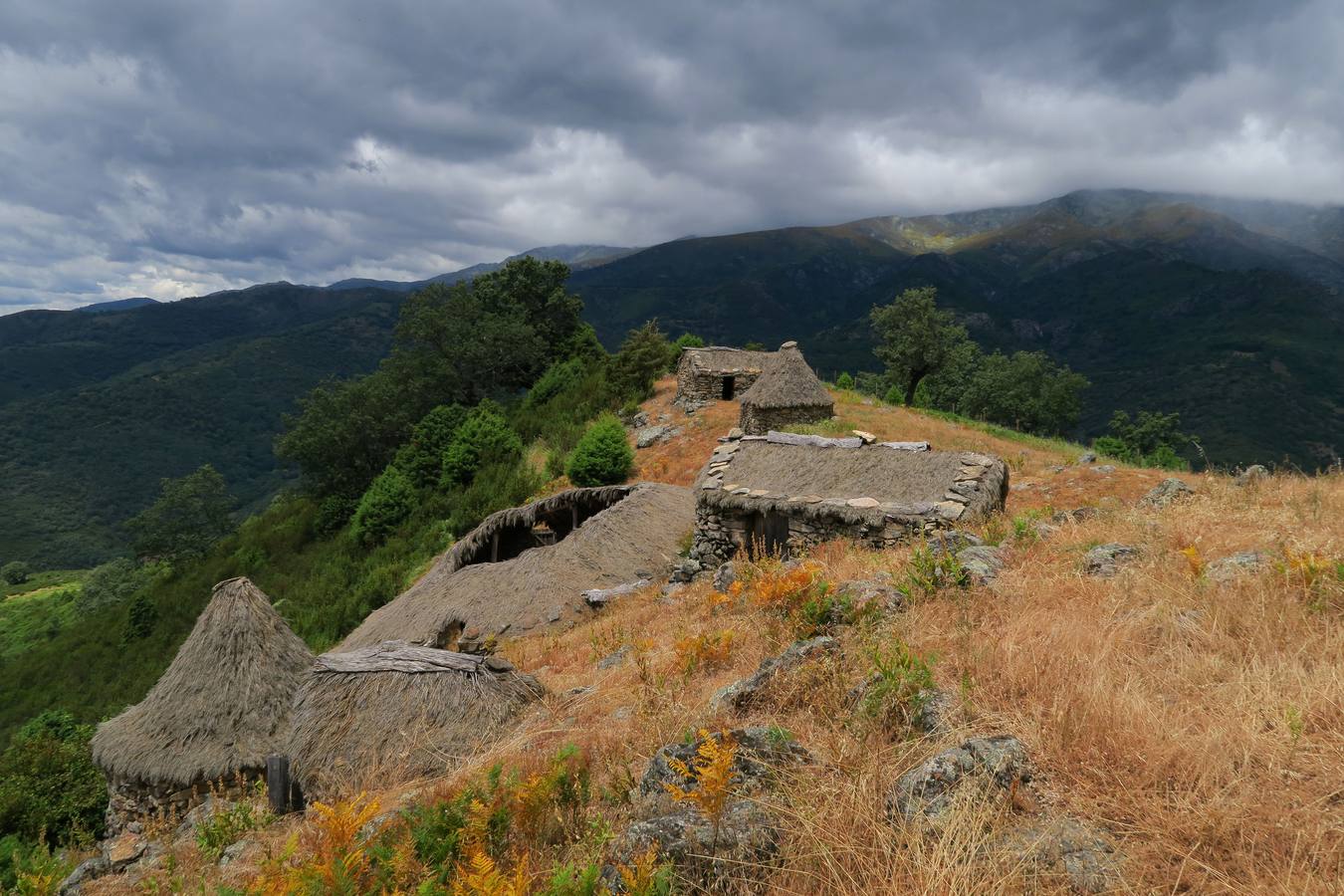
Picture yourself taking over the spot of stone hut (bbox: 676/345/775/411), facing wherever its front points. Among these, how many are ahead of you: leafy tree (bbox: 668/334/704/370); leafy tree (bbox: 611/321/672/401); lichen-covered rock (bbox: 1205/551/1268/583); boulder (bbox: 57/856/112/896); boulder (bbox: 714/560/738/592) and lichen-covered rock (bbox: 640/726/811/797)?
4

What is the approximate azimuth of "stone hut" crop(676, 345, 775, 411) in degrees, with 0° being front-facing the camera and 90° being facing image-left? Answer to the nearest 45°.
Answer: approximately 0°

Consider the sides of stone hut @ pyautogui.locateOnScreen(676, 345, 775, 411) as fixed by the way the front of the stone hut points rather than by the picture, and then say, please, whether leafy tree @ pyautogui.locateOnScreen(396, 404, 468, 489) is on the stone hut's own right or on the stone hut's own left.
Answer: on the stone hut's own right

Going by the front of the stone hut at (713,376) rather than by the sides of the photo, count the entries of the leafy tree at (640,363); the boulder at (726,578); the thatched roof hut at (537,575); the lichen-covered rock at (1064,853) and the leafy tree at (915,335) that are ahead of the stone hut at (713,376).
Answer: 3

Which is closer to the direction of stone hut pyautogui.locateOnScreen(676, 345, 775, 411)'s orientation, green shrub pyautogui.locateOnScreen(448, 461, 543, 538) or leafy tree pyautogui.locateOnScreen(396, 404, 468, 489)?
the green shrub

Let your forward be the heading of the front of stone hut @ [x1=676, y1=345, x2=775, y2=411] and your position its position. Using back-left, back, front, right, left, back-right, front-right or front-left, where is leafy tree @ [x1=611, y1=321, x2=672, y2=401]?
back-right

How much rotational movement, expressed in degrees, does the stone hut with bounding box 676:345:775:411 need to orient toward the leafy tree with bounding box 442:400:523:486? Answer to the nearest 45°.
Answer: approximately 90° to its right

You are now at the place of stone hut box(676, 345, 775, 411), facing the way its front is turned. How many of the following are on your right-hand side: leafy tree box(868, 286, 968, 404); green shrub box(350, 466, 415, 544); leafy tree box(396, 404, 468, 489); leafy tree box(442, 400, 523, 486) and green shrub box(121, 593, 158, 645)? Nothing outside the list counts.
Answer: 4

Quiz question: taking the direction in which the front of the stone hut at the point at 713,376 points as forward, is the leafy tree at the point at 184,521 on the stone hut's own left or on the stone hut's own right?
on the stone hut's own right

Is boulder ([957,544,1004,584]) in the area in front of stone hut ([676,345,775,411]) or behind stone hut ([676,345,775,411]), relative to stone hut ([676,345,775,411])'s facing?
in front

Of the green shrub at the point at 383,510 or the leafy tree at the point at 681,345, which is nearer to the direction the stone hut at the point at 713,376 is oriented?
the green shrub

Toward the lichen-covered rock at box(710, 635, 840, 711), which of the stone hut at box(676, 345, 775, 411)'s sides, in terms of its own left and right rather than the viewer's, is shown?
front
